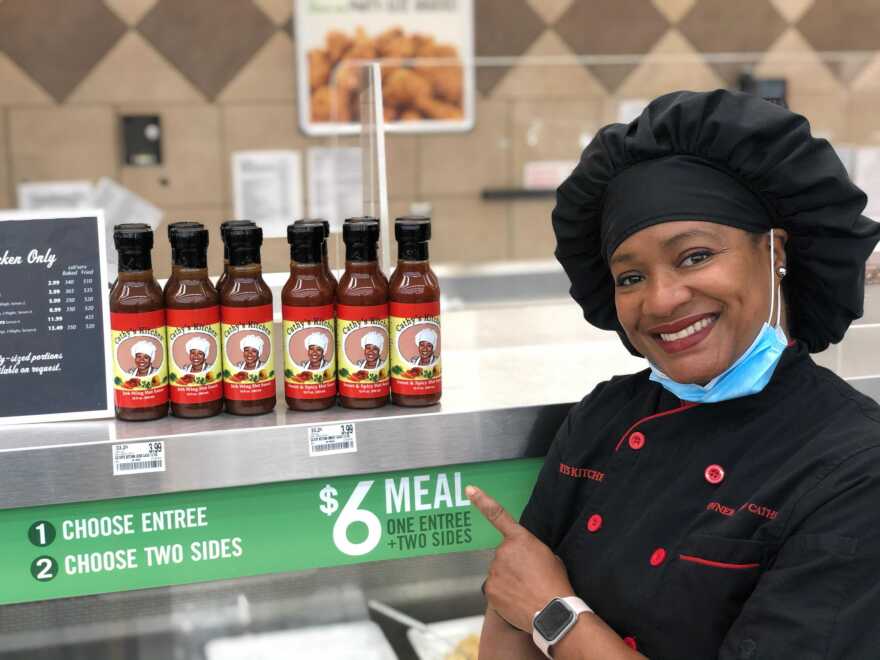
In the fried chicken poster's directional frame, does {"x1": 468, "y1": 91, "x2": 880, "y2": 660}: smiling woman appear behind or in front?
in front

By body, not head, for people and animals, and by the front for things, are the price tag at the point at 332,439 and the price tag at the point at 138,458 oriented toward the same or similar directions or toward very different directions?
same or similar directions

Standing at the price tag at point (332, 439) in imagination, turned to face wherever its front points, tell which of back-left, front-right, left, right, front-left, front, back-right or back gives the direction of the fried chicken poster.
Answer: back

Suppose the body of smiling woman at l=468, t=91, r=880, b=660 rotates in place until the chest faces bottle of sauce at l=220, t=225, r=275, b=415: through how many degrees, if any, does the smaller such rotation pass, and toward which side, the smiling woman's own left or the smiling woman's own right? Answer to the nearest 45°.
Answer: approximately 45° to the smiling woman's own right

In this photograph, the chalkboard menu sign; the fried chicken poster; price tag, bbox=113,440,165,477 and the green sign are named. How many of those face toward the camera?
4

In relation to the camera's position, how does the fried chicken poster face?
facing the viewer

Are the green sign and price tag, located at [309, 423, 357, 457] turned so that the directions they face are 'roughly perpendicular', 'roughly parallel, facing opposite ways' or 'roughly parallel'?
roughly parallel

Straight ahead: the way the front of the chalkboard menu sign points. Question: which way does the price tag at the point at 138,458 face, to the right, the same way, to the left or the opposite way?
the same way

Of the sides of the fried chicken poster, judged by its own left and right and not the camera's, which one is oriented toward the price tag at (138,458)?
front

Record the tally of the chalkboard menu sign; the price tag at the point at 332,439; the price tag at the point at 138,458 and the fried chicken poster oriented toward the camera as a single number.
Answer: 4

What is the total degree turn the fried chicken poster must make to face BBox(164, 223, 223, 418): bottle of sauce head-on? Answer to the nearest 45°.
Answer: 0° — it already faces it

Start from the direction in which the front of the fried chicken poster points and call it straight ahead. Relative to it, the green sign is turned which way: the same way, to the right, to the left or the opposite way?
the same way

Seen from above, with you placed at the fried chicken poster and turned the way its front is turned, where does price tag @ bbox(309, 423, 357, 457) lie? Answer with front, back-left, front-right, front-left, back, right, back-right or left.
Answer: front

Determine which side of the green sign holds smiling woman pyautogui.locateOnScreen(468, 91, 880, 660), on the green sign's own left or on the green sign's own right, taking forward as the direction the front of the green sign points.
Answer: on the green sign's own left

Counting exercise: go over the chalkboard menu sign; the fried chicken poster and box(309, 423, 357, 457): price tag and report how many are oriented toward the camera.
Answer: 3

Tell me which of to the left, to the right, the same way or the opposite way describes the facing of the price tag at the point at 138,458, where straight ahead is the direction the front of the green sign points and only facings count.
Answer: the same way
